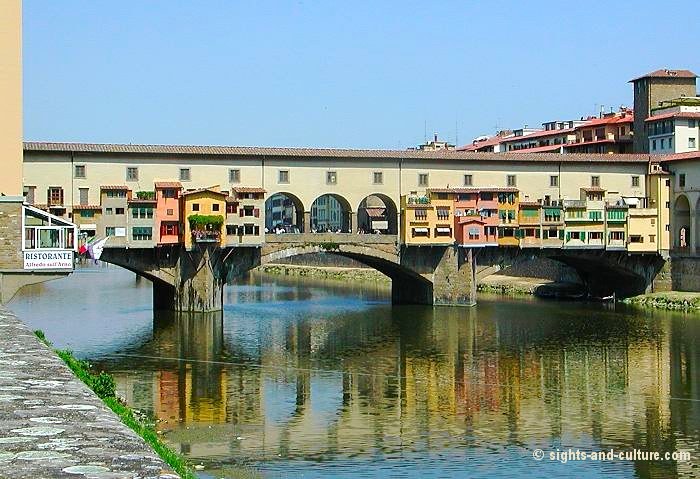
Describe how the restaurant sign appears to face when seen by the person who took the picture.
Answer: facing the viewer
